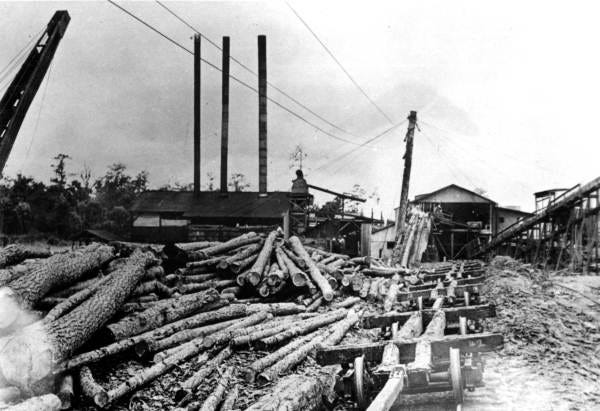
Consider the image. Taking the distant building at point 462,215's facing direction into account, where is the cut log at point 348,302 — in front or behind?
in front

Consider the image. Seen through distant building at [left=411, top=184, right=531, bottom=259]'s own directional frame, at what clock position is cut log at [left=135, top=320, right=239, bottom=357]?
The cut log is roughly at 12 o'clock from the distant building.

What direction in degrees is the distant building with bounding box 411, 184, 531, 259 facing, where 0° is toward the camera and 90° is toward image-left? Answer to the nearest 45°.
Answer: approximately 0°

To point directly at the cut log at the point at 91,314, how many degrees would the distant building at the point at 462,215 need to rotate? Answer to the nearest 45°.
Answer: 0° — it already faces it

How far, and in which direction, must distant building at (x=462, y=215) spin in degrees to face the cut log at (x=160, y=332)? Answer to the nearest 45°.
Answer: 0° — it already faces it

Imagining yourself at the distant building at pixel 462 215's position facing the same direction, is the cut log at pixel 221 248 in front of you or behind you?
in front

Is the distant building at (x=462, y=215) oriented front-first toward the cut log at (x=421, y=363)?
yes

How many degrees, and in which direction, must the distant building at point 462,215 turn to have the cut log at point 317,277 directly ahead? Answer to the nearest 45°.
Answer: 0° — it already faces it

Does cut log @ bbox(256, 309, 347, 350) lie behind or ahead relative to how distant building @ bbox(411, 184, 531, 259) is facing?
ahead

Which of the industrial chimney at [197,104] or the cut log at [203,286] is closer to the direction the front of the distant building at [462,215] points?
the cut log

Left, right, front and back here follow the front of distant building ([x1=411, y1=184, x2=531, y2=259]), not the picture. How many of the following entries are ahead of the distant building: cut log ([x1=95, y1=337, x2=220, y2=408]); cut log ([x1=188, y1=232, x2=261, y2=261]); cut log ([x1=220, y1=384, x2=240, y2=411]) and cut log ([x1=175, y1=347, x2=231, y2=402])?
4

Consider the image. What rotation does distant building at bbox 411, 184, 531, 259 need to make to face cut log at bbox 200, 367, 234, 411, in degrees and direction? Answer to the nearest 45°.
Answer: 0° — it already faces it

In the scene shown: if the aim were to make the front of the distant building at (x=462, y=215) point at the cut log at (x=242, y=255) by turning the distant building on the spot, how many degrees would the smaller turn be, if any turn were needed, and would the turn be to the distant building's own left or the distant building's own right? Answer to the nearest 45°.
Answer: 0° — it already faces it
